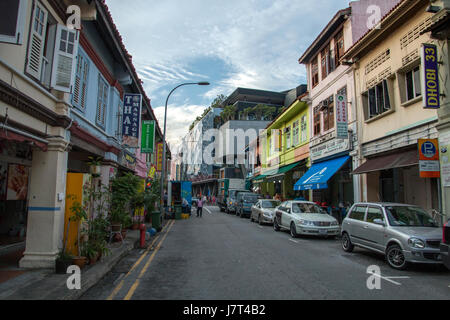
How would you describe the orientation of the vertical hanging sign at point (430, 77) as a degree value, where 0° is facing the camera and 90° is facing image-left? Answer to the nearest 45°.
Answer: approximately 0°

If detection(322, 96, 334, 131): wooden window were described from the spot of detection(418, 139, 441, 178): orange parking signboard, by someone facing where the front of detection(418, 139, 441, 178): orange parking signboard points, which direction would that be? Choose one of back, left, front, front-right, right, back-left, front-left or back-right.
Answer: back-right

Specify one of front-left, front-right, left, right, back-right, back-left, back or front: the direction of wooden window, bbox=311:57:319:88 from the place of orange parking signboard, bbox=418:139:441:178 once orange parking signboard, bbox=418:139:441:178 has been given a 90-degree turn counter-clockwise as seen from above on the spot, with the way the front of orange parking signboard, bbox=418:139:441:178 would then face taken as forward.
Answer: back-left

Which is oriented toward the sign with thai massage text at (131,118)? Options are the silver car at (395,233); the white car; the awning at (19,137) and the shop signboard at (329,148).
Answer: the shop signboard

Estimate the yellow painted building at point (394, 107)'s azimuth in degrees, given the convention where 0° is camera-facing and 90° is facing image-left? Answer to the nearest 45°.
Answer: approximately 45°

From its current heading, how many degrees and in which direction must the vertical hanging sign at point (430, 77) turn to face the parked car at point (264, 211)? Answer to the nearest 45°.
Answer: approximately 135° to its right

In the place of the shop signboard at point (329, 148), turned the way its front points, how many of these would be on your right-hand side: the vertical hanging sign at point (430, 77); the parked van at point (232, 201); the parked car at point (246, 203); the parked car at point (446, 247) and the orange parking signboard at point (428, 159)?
2

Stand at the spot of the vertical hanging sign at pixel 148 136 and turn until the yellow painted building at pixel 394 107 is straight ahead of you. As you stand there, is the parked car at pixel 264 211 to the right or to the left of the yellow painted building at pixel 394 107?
left

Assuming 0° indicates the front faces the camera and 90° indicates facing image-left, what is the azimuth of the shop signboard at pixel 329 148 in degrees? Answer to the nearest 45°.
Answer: approximately 45°

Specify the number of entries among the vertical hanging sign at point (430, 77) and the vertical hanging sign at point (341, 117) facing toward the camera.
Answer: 2

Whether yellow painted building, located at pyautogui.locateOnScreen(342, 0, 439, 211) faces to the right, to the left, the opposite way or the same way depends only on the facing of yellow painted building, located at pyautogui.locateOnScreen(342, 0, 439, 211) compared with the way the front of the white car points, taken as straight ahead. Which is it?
to the right
